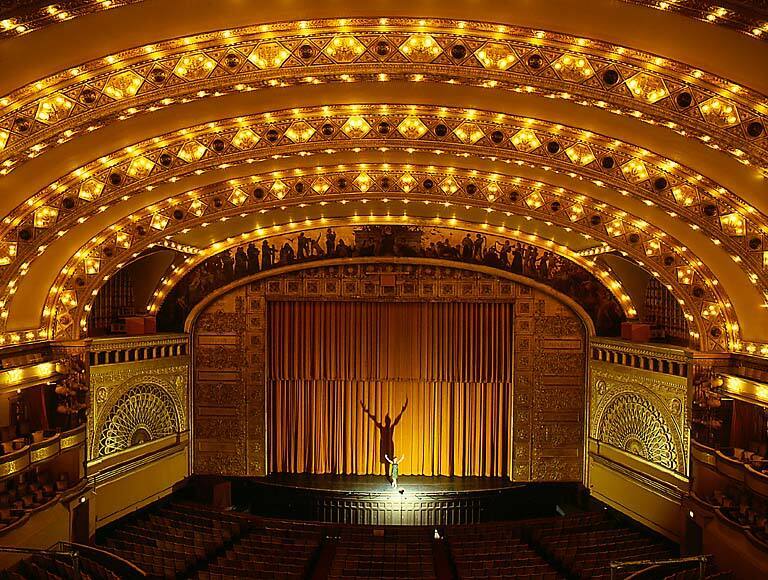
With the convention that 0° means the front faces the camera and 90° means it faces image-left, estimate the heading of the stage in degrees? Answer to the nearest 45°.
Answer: approximately 0°
